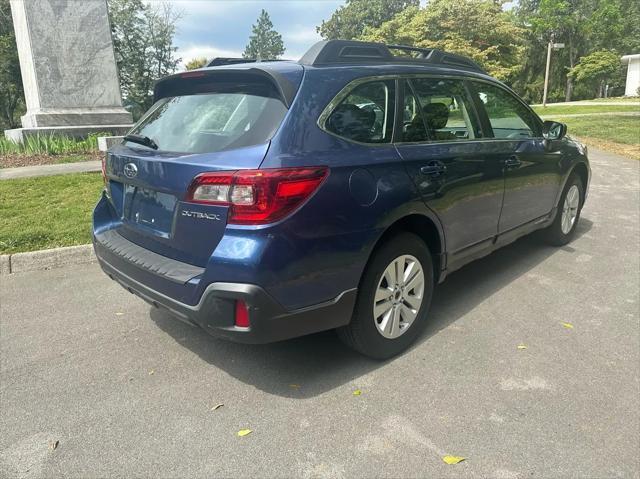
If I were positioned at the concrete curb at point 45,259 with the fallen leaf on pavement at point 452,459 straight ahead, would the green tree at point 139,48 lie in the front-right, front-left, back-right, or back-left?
back-left

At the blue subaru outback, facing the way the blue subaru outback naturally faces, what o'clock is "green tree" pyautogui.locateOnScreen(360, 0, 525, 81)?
The green tree is roughly at 11 o'clock from the blue subaru outback.

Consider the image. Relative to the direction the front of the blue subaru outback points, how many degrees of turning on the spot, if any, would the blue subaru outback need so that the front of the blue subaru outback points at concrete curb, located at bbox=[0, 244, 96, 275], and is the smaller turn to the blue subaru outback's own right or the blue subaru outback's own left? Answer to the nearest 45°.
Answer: approximately 90° to the blue subaru outback's own left

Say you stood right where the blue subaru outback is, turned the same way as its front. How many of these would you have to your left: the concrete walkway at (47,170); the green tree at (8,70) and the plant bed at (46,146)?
3

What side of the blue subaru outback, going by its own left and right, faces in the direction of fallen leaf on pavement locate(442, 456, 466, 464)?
right

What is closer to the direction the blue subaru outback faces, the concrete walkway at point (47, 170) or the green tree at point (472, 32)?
the green tree

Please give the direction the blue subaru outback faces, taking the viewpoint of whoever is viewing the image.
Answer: facing away from the viewer and to the right of the viewer

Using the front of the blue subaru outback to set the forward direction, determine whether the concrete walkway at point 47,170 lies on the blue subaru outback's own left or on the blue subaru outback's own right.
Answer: on the blue subaru outback's own left

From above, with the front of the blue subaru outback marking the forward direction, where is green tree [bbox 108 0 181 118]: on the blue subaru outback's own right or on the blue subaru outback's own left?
on the blue subaru outback's own left

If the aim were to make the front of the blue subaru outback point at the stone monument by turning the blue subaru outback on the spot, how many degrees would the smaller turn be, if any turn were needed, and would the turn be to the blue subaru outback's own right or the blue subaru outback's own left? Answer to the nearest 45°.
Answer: approximately 90° to the blue subaru outback's own left
